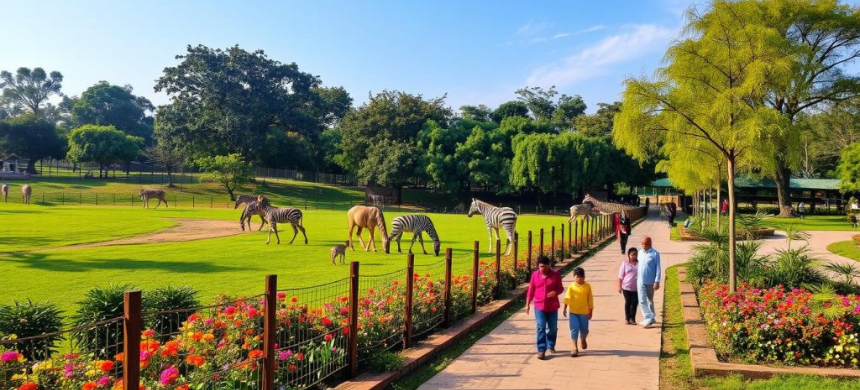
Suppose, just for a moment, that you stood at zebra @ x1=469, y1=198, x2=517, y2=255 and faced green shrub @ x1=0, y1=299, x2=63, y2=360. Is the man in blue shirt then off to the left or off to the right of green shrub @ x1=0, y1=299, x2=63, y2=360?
left

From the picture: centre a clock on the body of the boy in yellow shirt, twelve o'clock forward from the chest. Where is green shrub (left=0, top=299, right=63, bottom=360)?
The green shrub is roughly at 2 o'clock from the boy in yellow shirt.

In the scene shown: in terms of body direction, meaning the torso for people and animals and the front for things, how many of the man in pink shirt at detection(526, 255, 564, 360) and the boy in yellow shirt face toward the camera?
2

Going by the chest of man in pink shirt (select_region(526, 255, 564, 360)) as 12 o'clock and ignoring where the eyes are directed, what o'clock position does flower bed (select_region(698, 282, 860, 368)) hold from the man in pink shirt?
The flower bed is roughly at 9 o'clock from the man in pink shirt.

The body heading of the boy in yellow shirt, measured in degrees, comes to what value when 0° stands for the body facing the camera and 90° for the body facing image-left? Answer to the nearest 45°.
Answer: approximately 0°

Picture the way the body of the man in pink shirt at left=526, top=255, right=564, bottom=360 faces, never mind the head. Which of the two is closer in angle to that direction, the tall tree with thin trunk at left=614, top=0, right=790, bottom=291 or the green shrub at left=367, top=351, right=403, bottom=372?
the green shrub

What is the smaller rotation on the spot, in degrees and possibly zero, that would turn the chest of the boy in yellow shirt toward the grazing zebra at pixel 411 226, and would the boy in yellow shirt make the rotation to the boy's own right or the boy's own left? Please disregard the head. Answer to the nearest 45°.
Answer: approximately 135° to the boy's own right

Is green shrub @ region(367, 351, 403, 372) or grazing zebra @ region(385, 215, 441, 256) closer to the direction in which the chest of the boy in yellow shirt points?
the green shrub

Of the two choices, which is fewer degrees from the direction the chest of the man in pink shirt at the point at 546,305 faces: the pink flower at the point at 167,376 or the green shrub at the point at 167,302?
the pink flower
